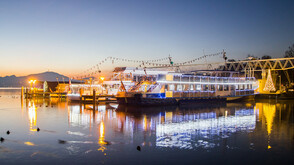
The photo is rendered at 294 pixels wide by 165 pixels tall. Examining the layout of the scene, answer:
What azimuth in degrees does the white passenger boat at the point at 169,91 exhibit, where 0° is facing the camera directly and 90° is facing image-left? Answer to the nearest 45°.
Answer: approximately 45°
